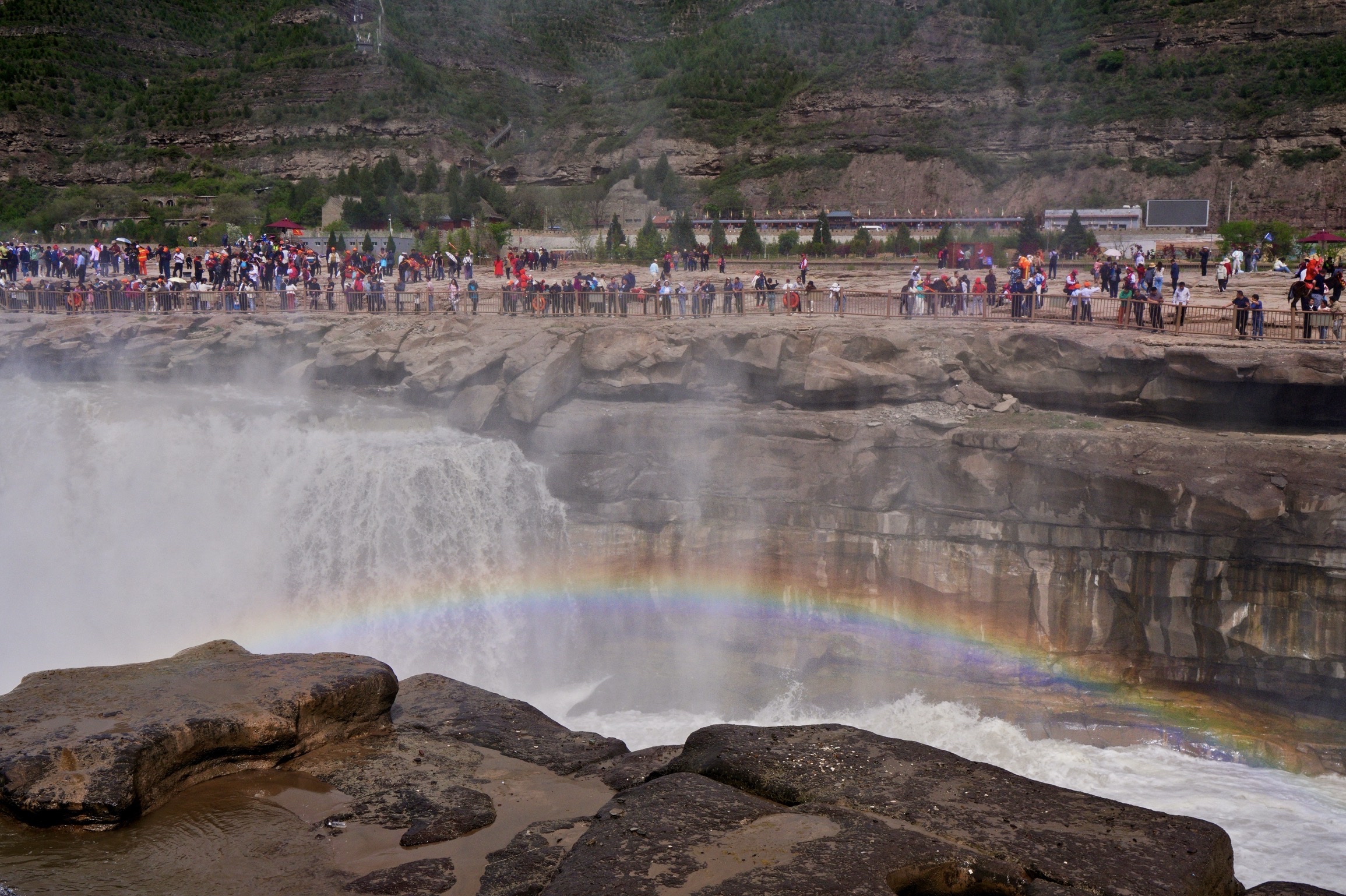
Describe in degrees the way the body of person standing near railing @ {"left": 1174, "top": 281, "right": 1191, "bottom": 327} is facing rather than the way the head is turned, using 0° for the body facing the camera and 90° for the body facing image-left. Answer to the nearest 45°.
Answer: approximately 0°

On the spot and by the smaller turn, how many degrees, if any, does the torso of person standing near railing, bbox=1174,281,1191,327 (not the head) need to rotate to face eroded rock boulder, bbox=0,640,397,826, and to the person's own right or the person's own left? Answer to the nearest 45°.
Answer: approximately 45° to the person's own right

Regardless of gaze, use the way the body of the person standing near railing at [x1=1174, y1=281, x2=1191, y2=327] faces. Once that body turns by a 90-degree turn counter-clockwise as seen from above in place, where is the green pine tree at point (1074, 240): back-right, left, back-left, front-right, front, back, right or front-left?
left
